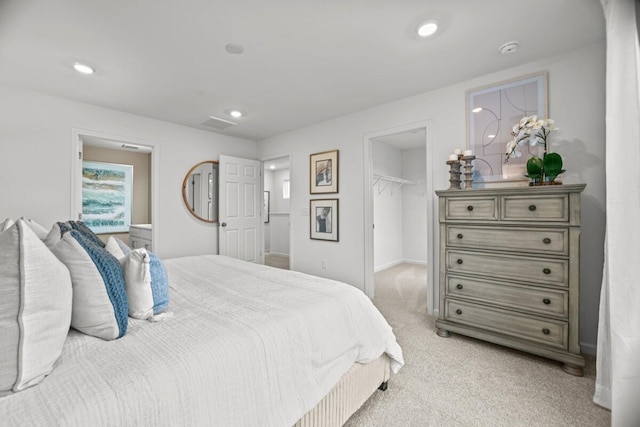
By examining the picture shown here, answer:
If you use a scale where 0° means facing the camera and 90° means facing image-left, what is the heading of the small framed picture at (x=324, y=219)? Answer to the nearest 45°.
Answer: approximately 45°

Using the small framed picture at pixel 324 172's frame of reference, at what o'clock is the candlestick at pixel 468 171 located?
The candlestick is roughly at 9 o'clock from the small framed picture.

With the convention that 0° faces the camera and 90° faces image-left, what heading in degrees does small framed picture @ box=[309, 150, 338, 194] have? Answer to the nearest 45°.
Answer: approximately 45°

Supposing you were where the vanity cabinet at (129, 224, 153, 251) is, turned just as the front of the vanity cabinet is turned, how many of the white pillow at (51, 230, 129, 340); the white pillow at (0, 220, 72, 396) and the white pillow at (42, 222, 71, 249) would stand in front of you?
3

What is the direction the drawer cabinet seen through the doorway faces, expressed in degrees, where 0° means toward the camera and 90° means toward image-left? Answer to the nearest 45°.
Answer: approximately 0°

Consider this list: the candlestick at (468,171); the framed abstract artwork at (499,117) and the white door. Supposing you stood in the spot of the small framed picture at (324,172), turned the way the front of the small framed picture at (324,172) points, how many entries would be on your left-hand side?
2
